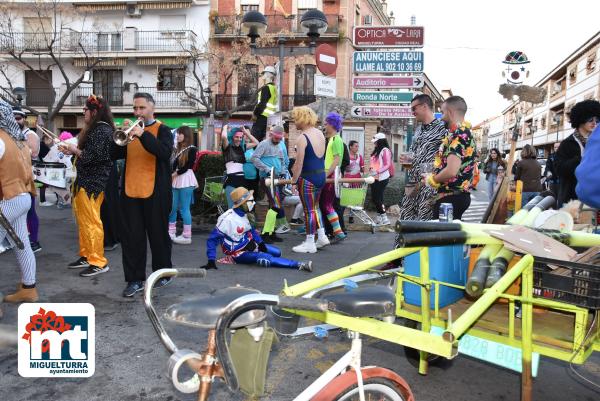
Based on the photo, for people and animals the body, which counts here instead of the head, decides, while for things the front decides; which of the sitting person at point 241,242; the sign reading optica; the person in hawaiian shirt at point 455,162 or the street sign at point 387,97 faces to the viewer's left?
the person in hawaiian shirt

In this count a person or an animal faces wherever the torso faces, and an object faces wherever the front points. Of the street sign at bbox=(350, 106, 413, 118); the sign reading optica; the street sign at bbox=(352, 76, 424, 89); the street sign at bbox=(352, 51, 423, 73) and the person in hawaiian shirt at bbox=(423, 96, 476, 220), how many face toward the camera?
4

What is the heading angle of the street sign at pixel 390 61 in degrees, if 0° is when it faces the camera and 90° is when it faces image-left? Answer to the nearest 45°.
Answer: approximately 0°

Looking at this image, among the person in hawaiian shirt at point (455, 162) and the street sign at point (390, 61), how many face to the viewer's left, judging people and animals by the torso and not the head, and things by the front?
1

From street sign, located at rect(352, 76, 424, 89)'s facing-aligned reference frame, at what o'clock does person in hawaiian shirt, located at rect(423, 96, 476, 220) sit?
The person in hawaiian shirt is roughly at 12 o'clock from the street sign.

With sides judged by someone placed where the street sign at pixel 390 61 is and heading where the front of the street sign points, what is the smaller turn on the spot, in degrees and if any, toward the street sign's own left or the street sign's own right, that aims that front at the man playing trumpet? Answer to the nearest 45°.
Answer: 0° — it already faces them

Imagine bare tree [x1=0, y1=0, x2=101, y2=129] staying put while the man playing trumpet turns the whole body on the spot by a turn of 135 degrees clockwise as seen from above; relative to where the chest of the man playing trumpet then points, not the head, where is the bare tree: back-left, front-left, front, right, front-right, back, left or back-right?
front
